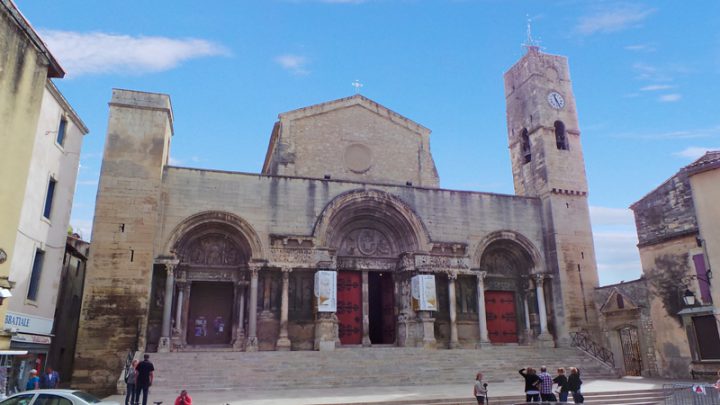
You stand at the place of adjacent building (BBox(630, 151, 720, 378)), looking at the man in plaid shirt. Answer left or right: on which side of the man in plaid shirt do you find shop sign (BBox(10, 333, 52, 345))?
right

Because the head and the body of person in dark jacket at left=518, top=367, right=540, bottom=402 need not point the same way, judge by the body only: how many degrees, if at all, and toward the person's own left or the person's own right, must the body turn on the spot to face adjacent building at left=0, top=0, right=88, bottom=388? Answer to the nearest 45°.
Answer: approximately 90° to the person's own left

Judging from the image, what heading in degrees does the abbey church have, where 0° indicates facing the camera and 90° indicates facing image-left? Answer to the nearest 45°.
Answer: approximately 0°

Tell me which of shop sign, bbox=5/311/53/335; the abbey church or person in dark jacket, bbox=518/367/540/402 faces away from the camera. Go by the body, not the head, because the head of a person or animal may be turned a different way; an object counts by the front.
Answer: the person in dark jacket

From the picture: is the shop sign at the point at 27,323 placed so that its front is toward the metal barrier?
yes

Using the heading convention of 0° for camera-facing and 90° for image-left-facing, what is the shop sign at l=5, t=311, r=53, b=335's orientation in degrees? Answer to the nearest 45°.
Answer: approximately 315°

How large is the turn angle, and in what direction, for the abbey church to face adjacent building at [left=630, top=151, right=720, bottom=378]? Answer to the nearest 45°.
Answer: approximately 90° to its left

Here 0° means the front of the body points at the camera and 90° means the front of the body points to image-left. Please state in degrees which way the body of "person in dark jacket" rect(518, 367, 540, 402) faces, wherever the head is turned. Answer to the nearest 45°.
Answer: approximately 180°

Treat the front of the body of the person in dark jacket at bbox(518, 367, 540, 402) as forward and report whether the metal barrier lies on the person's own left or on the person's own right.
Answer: on the person's own right

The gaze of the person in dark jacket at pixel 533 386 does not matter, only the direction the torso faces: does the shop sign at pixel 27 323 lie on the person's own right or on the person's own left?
on the person's own left

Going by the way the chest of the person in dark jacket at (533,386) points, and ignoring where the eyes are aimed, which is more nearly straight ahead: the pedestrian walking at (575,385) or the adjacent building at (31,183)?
the pedestrian walking

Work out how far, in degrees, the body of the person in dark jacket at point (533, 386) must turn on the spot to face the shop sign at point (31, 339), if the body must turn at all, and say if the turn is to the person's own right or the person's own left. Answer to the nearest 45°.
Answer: approximately 90° to the person's own left

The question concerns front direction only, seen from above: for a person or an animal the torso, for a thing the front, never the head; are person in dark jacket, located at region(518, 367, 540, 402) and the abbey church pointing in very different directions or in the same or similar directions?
very different directions

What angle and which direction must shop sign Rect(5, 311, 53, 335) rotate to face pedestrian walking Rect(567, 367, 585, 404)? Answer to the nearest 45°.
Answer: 0° — it already faces them
